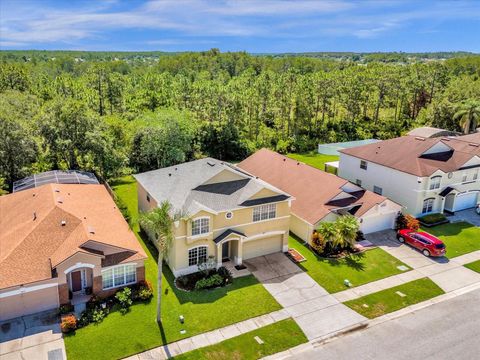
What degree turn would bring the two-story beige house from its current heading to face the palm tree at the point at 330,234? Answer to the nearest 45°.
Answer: approximately 45° to its left

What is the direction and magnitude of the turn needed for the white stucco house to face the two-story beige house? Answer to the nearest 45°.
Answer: approximately 90° to its right

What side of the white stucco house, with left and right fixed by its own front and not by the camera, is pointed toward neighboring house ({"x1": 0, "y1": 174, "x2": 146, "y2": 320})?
right

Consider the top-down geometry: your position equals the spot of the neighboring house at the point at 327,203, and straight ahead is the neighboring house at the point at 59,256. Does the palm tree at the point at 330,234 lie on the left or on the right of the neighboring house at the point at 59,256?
left

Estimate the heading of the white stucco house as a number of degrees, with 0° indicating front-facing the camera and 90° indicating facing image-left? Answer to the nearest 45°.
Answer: approximately 315°

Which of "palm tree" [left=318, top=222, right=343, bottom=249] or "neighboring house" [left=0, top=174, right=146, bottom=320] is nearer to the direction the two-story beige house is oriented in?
the palm tree

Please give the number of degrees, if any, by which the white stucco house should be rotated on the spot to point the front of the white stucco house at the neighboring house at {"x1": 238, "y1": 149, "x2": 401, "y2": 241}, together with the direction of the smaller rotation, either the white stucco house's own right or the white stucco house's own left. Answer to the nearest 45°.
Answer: approximately 90° to the white stucco house's own right

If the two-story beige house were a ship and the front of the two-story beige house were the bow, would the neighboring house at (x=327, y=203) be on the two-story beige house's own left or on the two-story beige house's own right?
on the two-story beige house's own left
